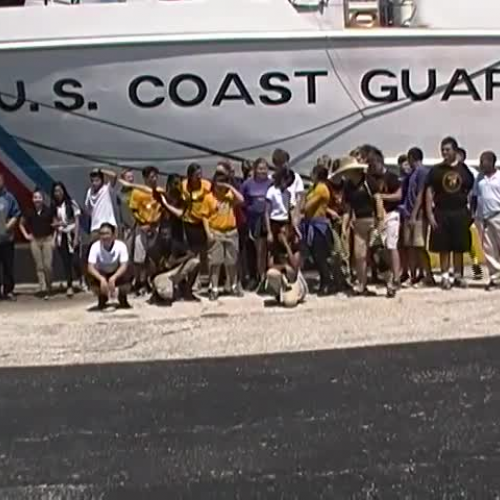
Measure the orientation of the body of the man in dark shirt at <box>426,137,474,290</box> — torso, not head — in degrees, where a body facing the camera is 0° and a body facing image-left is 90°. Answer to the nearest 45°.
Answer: approximately 0°

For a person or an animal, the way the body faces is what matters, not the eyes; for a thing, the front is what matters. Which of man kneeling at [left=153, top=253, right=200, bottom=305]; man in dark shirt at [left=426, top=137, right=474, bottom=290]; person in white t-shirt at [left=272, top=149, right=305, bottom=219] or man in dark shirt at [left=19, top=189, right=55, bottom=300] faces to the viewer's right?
the man kneeling

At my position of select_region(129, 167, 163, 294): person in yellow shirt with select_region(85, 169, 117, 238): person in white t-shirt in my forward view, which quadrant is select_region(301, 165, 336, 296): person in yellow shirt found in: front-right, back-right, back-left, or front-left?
back-right

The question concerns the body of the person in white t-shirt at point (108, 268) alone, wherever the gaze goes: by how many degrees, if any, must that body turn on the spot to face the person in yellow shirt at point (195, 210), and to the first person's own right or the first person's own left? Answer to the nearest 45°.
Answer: approximately 90° to the first person's own left

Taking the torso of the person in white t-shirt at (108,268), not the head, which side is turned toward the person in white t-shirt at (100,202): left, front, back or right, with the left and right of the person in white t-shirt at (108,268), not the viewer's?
back
